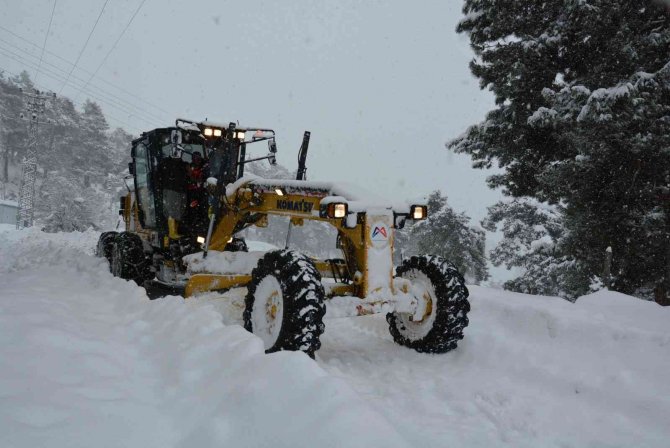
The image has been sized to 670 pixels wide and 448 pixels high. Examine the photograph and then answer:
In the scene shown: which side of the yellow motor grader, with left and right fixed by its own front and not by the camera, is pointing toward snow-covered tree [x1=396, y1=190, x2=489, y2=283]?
left

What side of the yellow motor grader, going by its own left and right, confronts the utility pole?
back

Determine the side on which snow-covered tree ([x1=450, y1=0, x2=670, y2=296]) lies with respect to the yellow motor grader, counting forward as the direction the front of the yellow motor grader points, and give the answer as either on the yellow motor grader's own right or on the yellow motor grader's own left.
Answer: on the yellow motor grader's own left

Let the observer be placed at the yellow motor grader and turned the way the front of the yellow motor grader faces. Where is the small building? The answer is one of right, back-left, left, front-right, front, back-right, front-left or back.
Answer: back

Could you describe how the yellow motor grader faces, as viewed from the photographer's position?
facing the viewer and to the right of the viewer
